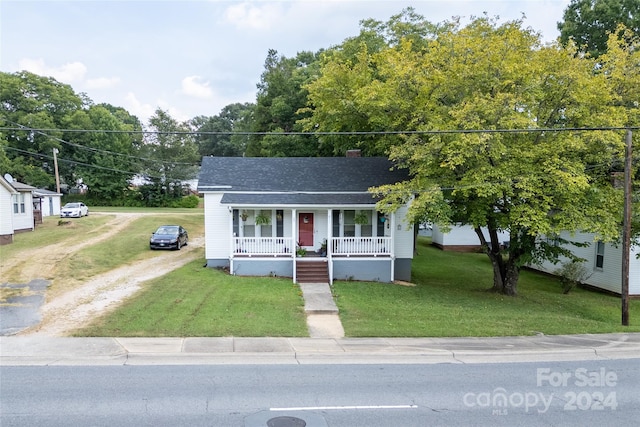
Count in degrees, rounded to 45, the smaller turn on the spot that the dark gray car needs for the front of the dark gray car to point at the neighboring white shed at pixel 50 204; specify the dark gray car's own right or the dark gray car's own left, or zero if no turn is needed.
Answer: approximately 90° to the dark gray car's own right

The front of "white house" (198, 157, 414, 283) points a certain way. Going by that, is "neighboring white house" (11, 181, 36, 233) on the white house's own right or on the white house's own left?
on the white house's own right

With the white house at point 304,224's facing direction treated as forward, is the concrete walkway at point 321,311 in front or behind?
in front

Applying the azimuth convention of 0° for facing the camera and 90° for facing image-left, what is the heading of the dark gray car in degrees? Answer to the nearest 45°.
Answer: approximately 45°

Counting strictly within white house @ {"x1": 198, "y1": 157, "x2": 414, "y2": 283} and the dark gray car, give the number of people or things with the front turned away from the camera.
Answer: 0

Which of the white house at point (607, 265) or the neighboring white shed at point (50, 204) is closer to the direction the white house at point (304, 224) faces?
the white house

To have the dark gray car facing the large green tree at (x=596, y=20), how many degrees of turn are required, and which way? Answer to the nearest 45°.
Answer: approximately 135° to its left

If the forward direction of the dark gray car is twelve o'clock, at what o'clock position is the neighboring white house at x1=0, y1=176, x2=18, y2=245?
The neighboring white house is roughly at 2 o'clock from the dark gray car.

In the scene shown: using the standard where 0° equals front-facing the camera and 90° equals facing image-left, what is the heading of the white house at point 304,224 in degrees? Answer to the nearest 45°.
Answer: approximately 0°

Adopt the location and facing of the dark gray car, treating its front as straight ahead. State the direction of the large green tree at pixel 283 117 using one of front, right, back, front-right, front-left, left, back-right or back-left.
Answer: back

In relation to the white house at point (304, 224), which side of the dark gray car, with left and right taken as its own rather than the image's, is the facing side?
left

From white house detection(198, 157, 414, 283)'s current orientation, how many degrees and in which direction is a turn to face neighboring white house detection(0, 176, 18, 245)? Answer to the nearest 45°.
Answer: approximately 90° to its right

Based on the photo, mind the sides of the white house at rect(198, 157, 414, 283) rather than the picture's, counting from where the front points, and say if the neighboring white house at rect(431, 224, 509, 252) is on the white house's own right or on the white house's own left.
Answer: on the white house's own left

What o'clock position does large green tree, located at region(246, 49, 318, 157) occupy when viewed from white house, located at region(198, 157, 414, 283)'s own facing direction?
The large green tree is roughly at 6 o'clock from the white house.

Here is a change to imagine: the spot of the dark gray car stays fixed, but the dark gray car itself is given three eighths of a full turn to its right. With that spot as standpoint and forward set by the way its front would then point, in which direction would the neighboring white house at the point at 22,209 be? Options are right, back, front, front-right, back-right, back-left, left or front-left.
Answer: front-left
